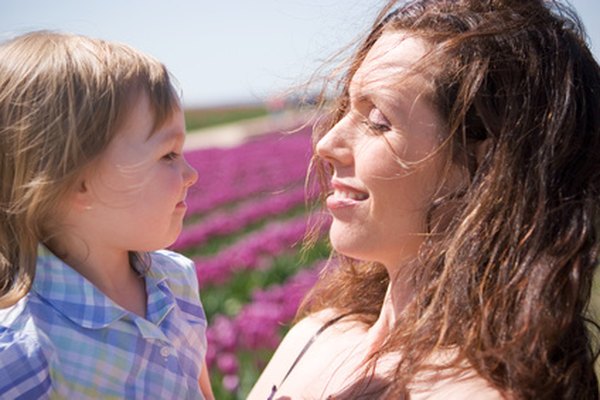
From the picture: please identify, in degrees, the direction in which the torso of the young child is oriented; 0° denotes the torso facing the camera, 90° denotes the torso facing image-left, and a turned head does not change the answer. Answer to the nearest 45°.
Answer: approximately 315°

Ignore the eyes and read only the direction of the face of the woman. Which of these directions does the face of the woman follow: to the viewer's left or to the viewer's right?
to the viewer's left

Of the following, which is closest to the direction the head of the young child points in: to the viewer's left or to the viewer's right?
to the viewer's right

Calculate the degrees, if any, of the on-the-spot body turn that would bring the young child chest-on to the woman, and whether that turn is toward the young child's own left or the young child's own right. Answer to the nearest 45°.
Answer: approximately 45° to the young child's own left
